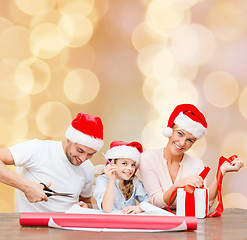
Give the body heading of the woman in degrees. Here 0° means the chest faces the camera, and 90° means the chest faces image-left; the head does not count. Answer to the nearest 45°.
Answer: approximately 0°

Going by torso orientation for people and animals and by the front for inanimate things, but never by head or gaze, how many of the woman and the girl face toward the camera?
2

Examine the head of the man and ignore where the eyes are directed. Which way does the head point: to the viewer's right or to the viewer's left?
to the viewer's right
